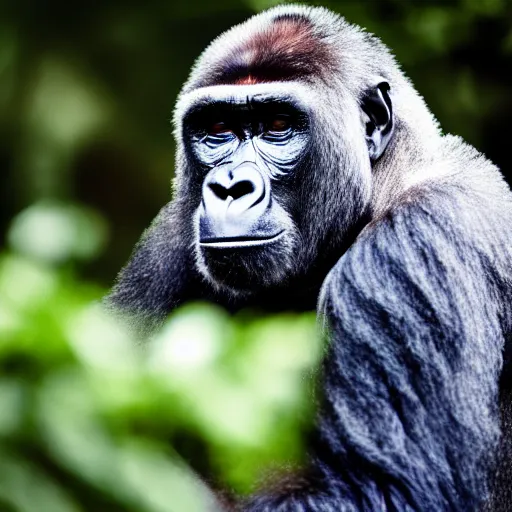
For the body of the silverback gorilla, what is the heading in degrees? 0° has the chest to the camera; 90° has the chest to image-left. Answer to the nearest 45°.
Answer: approximately 45°
